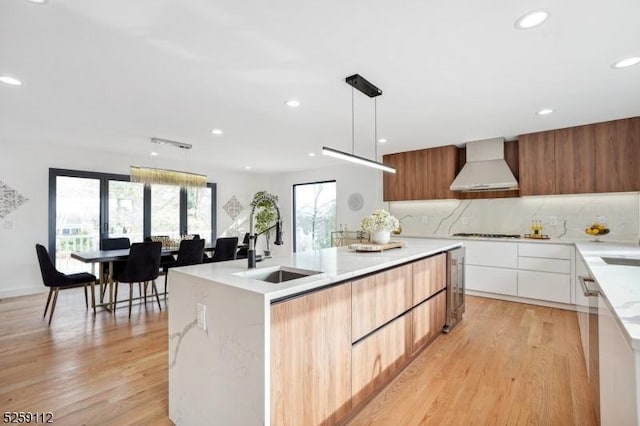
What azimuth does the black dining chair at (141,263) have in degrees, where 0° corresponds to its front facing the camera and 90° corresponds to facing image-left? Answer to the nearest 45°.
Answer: approximately 135°

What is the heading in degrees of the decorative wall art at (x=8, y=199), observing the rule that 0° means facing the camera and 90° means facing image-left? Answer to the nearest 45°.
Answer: approximately 0°

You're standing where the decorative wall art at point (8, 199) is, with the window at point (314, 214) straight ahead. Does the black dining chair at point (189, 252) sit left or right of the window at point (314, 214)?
right

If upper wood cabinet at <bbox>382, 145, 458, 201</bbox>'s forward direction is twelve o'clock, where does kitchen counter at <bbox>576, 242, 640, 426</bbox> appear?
The kitchen counter is roughly at 10 o'clock from the upper wood cabinet.

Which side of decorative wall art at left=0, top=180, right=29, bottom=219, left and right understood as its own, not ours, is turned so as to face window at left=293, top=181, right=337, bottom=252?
left

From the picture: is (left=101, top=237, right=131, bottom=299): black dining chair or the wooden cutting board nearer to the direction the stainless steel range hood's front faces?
the wooden cutting board

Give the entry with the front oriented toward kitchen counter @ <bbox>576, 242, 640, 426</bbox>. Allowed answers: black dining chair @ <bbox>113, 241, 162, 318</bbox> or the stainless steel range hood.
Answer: the stainless steel range hood
